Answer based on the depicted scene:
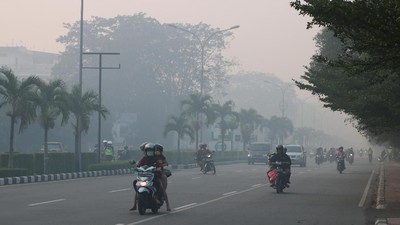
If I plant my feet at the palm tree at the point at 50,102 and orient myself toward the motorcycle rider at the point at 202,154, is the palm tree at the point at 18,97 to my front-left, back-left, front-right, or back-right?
back-right

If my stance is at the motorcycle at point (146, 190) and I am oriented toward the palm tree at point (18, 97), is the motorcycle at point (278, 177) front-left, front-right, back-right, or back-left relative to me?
front-right

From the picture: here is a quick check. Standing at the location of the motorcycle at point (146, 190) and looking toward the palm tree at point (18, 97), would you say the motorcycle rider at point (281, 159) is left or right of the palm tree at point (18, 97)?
right

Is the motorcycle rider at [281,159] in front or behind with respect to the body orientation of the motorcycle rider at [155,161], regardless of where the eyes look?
behind

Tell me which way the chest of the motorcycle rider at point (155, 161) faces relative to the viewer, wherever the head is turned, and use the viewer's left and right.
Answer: facing the viewer

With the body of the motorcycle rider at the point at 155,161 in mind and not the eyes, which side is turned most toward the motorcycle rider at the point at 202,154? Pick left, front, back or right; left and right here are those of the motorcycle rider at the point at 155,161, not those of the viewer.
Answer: back

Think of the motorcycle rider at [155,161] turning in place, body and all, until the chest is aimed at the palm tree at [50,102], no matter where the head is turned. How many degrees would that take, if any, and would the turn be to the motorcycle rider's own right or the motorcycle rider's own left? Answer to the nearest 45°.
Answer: approximately 180°

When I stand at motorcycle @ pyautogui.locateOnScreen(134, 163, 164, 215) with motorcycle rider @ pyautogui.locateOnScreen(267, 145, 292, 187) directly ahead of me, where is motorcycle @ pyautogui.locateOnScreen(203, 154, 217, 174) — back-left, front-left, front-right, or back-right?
front-left

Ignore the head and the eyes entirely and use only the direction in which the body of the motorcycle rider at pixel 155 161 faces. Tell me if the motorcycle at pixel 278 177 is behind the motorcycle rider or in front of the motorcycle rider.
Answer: behind

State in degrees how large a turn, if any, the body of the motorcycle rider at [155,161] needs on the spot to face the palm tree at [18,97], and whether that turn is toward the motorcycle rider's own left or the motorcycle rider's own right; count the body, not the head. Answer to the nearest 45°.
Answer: approximately 180°

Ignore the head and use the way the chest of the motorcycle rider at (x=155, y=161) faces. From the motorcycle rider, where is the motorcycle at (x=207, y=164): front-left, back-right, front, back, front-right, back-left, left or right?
back
